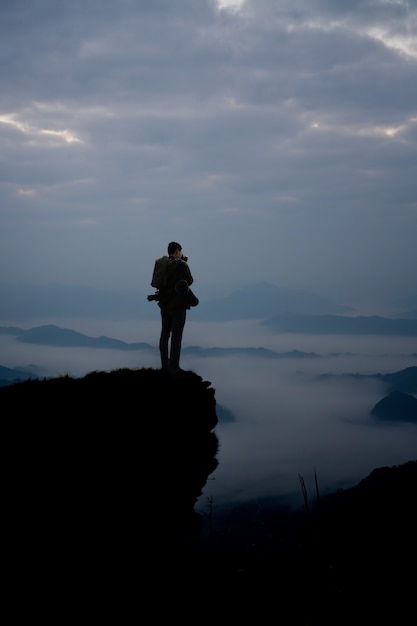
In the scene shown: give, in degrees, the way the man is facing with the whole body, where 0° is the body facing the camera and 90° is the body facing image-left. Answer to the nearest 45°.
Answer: approximately 225°
